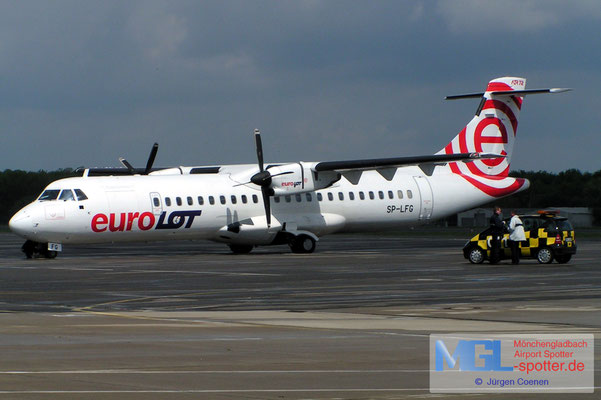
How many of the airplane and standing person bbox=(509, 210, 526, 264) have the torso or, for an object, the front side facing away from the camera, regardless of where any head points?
0

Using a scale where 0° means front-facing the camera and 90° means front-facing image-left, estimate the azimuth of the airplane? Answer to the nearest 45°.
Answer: approximately 45°

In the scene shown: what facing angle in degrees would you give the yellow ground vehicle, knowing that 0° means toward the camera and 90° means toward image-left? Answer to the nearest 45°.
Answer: approximately 135°

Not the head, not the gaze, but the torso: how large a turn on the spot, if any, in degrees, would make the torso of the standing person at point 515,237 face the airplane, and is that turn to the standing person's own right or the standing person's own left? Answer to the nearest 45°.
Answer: approximately 45° to the standing person's own right
